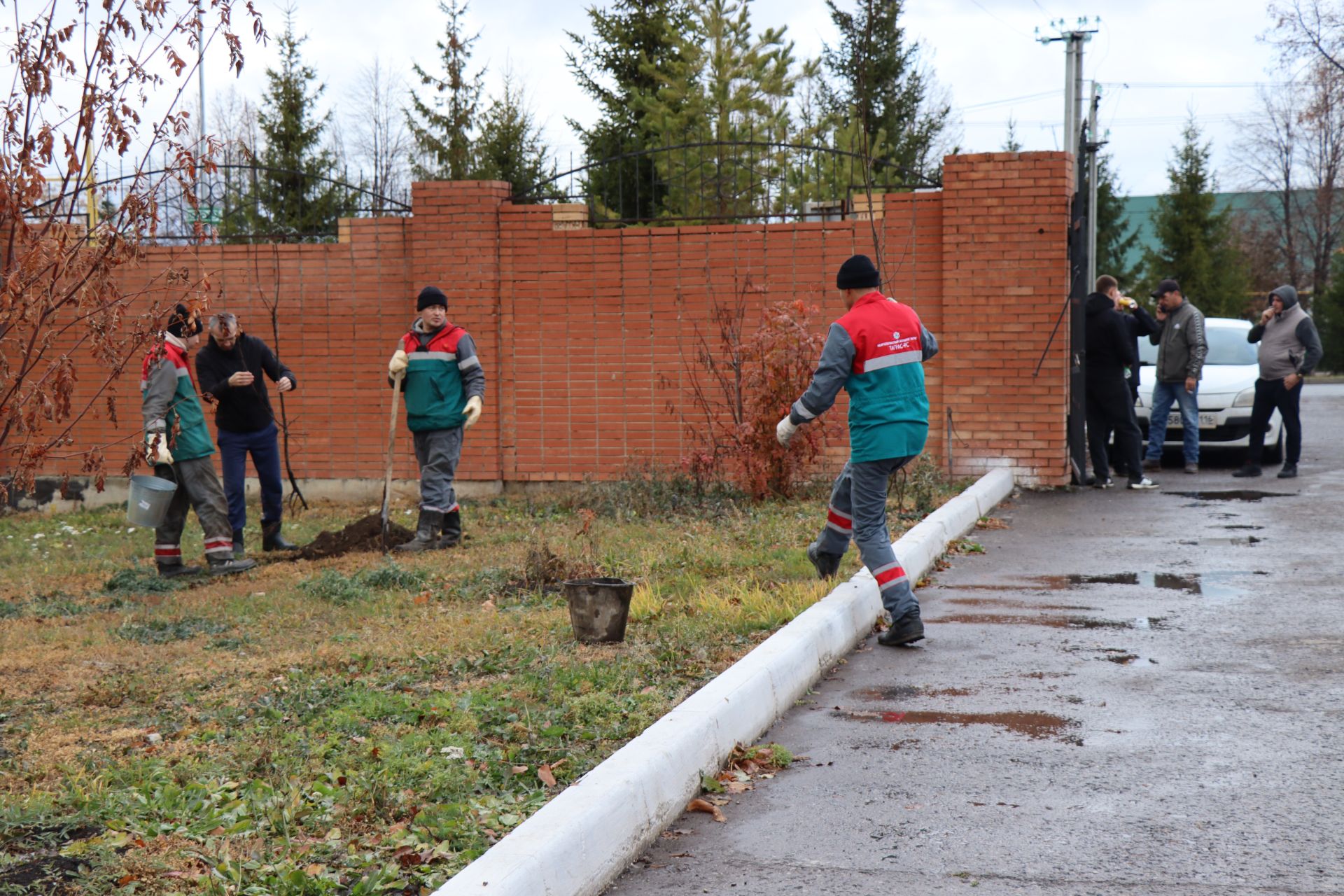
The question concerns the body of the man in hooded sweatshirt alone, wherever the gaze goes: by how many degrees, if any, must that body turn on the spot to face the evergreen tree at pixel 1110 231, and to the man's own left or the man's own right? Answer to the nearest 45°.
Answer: approximately 135° to the man's own right

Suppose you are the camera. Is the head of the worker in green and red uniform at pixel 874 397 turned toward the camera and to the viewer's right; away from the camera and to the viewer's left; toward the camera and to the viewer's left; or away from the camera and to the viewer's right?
away from the camera and to the viewer's left

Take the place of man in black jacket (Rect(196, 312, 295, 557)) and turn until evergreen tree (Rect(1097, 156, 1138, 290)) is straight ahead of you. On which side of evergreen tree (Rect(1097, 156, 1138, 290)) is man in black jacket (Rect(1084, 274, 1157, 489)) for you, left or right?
right

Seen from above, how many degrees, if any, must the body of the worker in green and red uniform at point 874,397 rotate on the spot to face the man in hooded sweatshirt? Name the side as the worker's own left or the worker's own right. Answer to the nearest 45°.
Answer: approximately 90° to the worker's own right

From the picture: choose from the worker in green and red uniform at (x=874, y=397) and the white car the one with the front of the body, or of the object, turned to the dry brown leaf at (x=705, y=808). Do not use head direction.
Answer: the white car

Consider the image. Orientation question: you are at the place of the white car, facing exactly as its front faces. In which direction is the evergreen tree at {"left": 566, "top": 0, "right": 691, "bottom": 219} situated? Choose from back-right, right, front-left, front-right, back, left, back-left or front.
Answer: back-right

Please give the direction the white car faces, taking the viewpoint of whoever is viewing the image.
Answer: facing the viewer

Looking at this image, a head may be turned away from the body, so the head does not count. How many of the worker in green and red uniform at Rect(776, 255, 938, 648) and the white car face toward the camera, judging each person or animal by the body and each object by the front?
1

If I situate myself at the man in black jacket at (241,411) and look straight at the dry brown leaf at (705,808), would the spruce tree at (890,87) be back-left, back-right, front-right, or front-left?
back-left

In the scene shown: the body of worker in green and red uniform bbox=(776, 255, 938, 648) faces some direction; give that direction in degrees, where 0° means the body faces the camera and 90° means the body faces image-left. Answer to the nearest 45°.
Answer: approximately 135°
